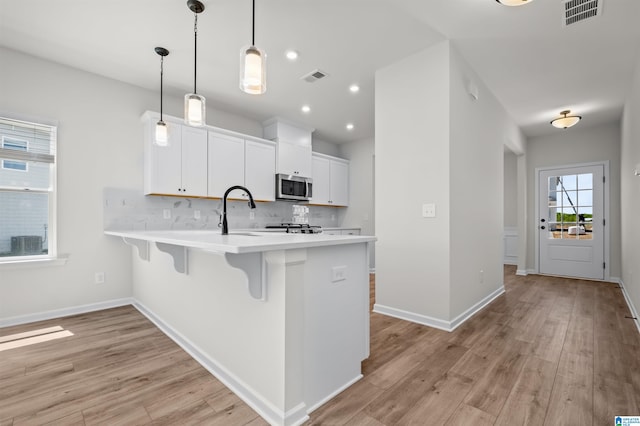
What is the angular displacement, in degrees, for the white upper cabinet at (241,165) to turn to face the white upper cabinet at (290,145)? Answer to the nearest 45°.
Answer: approximately 90° to its left

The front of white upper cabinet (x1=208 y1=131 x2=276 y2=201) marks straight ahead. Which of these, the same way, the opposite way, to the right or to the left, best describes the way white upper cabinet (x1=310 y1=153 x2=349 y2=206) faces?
the same way

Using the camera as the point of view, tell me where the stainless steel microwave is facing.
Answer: facing the viewer and to the right of the viewer

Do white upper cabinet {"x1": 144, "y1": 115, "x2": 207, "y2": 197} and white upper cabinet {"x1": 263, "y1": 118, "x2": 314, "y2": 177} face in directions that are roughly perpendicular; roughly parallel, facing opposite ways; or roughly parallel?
roughly parallel

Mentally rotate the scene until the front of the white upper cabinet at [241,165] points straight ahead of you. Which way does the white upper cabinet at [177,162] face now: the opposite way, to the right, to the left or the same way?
the same way

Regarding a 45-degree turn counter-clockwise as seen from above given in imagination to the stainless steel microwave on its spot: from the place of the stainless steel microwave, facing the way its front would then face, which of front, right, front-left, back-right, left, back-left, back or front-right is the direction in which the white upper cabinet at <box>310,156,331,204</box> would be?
front-left

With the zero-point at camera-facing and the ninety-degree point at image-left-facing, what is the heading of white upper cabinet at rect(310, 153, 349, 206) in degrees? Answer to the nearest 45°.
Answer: approximately 315°

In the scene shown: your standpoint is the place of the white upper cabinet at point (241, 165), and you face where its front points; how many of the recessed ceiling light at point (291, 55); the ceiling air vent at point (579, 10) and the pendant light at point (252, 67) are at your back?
0

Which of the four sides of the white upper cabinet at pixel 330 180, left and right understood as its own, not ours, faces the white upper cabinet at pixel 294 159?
right

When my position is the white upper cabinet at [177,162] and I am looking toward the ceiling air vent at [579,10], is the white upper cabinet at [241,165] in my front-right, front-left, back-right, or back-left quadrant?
front-left

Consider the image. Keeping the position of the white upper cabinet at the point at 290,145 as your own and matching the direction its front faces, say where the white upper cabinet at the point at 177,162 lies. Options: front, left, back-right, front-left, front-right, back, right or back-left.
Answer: right

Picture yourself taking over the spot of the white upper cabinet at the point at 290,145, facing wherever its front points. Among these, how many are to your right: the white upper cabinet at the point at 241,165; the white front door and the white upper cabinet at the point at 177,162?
2

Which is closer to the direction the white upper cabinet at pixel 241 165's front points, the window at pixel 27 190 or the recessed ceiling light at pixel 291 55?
the recessed ceiling light
